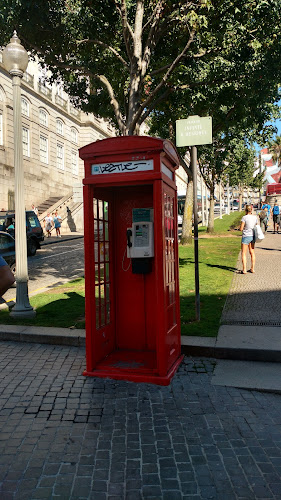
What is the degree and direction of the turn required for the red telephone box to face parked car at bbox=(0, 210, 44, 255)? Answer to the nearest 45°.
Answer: approximately 180°

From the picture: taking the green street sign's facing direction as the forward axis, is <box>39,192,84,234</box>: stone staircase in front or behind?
behind

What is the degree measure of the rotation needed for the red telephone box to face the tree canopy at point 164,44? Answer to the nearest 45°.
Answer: approximately 180°

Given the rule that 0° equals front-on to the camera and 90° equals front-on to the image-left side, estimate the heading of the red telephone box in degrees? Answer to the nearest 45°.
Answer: approximately 0°

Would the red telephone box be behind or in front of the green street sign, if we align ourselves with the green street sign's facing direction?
in front

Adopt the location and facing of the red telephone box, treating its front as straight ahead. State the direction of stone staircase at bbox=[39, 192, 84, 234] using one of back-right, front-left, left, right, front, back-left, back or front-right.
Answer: back

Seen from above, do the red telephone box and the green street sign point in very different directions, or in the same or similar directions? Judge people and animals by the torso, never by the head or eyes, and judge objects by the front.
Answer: same or similar directions

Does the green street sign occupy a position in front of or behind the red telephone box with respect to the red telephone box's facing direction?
behind

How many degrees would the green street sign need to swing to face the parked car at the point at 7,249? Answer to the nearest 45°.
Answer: approximately 135° to its right

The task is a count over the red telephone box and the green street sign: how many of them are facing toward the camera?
2

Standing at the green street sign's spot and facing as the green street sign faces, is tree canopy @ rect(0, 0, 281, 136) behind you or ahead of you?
behind

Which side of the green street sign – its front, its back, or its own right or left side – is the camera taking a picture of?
front
